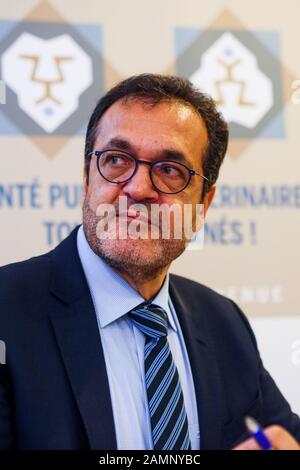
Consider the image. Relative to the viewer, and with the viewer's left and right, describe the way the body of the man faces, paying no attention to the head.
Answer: facing the viewer and to the right of the viewer
